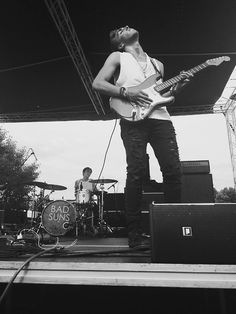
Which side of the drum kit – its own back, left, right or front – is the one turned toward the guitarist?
front

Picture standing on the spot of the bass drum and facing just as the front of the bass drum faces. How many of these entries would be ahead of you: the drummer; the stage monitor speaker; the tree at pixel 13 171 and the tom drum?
1

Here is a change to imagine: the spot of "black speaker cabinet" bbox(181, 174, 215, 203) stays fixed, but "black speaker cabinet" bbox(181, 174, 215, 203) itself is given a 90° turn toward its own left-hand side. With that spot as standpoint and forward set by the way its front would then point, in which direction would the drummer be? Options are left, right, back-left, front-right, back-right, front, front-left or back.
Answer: back-left

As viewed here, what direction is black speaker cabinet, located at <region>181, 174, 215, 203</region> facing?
toward the camera

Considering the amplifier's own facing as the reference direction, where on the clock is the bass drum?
The bass drum is roughly at 3 o'clock from the amplifier.

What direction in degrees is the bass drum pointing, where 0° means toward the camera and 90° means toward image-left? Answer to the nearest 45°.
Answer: approximately 0°

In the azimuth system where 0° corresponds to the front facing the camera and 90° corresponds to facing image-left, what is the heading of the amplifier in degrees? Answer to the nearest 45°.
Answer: approximately 0°

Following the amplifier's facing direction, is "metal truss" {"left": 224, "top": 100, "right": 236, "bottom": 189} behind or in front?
behind

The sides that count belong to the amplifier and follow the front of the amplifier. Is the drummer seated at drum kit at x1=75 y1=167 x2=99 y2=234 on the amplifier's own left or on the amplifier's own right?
on the amplifier's own right

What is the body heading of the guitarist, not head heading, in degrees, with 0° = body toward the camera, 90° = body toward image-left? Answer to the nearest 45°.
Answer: approximately 315°

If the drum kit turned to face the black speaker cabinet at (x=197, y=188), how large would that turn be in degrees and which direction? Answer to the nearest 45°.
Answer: approximately 45° to its left
